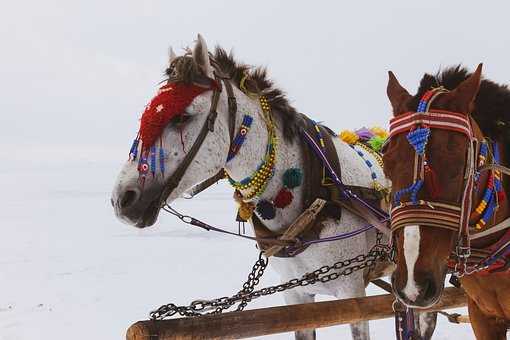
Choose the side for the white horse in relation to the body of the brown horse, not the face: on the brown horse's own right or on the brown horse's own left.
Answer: on the brown horse's own right

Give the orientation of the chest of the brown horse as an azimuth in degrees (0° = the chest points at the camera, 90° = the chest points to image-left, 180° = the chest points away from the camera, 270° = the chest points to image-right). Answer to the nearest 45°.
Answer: approximately 45°

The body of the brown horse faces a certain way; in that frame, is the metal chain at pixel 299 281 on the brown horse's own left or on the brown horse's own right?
on the brown horse's own right
